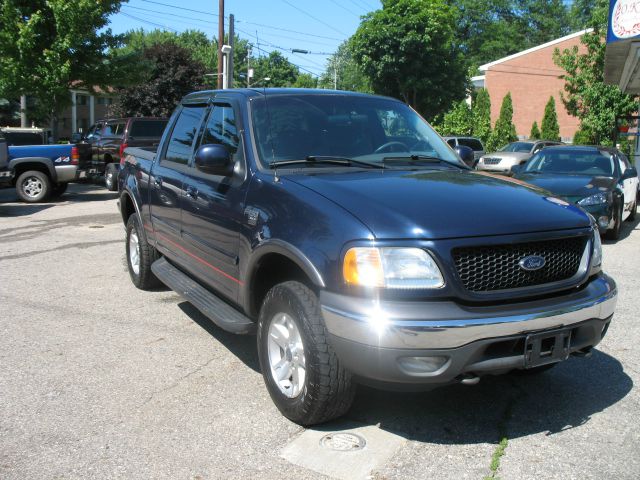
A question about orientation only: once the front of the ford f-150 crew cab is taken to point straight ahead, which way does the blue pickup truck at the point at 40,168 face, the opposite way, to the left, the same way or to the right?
to the right

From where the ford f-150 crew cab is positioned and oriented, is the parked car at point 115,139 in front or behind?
behind

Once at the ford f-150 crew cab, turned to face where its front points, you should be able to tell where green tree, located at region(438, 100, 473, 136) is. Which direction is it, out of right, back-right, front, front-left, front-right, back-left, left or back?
back-left

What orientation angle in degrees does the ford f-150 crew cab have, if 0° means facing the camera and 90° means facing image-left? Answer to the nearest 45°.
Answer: approximately 315°

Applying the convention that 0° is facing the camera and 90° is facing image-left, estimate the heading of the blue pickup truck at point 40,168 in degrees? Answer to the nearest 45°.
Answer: approximately 90°

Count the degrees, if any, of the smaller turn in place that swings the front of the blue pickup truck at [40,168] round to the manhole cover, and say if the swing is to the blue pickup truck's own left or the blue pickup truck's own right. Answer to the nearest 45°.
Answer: approximately 90° to the blue pickup truck's own left

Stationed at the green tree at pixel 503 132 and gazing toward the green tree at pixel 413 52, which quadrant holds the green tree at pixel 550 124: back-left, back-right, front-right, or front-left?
back-right
